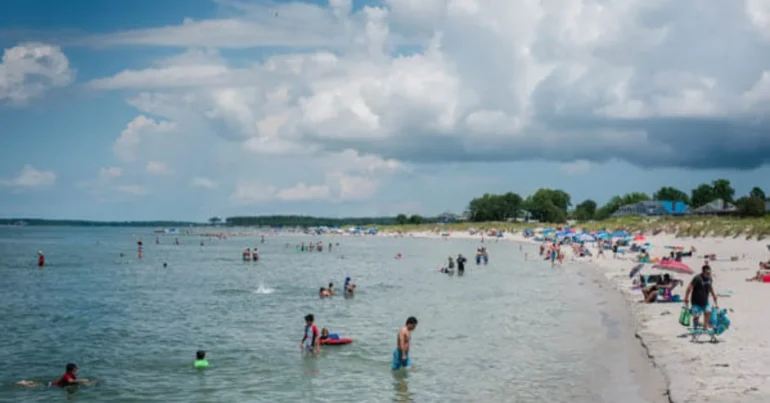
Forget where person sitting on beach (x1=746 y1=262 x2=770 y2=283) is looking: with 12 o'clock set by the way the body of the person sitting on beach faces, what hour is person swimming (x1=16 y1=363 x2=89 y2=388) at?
The person swimming is roughly at 10 o'clock from the person sitting on beach.

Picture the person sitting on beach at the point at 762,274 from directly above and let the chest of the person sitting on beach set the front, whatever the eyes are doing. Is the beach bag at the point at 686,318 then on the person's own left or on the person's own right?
on the person's own left

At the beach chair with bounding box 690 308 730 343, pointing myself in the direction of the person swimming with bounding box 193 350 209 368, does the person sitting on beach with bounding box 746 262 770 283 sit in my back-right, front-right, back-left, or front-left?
back-right

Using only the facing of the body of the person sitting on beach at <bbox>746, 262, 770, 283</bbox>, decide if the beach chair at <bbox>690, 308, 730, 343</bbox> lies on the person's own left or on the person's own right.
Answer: on the person's own left

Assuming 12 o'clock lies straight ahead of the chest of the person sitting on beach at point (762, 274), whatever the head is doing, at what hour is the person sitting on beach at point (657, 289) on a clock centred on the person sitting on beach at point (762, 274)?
the person sitting on beach at point (657, 289) is roughly at 10 o'clock from the person sitting on beach at point (762, 274).

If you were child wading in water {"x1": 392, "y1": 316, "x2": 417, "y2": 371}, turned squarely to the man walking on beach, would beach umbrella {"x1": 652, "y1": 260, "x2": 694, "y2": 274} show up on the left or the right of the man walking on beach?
left

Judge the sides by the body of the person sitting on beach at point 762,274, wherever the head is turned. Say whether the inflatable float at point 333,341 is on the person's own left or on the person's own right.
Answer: on the person's own left

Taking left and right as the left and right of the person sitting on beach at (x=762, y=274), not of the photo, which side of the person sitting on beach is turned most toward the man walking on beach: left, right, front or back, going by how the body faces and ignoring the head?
left

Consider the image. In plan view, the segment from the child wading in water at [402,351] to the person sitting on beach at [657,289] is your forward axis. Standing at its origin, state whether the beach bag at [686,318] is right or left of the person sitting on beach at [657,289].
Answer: right

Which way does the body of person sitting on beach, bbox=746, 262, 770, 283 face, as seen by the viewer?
to the viewer's left

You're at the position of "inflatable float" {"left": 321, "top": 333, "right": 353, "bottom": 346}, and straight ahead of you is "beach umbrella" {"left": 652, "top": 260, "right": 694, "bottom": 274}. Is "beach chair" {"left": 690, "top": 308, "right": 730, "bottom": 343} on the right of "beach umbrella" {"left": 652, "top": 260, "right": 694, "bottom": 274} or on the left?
right

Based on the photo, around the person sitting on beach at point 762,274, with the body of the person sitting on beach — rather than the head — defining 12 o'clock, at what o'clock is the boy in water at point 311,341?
The boy in water is roughly at 10 o'clock from the person sitting on beach.
